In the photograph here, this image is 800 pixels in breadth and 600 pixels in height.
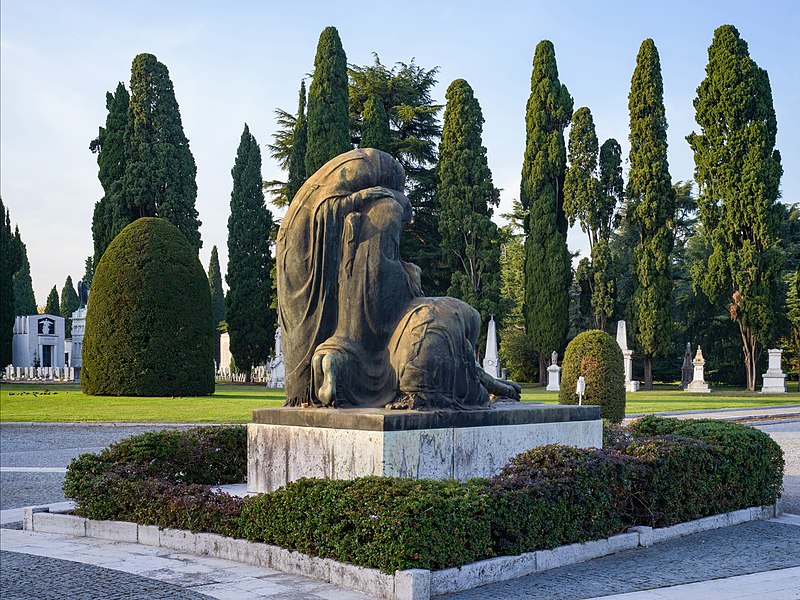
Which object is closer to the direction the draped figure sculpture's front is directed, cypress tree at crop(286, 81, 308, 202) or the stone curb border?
the cypress tree

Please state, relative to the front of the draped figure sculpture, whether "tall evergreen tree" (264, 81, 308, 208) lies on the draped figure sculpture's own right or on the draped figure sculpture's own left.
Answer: on the draped figure sculpture's own left

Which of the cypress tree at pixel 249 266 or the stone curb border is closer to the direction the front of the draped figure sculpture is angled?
the cypress tree

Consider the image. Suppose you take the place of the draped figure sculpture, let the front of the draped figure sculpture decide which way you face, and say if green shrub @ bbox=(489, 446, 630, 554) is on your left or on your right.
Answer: on your right

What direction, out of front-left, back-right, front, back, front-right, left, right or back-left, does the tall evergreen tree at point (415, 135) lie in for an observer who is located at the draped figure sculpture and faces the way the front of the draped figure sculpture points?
front-left

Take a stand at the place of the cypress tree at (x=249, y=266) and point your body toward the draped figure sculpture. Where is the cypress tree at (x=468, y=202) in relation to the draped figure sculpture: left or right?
left

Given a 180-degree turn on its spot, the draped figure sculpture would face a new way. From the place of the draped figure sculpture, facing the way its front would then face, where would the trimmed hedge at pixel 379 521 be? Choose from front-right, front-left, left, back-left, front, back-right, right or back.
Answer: front-left

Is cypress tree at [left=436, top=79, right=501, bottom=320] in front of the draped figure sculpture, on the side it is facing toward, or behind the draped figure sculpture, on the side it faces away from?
in front

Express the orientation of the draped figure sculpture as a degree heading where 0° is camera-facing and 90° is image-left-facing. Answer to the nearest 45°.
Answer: approximately 225°

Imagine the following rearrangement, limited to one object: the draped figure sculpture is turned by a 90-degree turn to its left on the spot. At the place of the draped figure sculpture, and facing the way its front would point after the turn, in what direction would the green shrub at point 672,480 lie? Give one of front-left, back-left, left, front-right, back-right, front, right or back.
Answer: back-right

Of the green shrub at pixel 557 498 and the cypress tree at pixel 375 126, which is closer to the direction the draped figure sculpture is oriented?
the cypress tree

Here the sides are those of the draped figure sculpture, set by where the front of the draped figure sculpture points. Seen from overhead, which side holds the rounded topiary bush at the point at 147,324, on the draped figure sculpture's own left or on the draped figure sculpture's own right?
on the draped figure sculpture's own left
